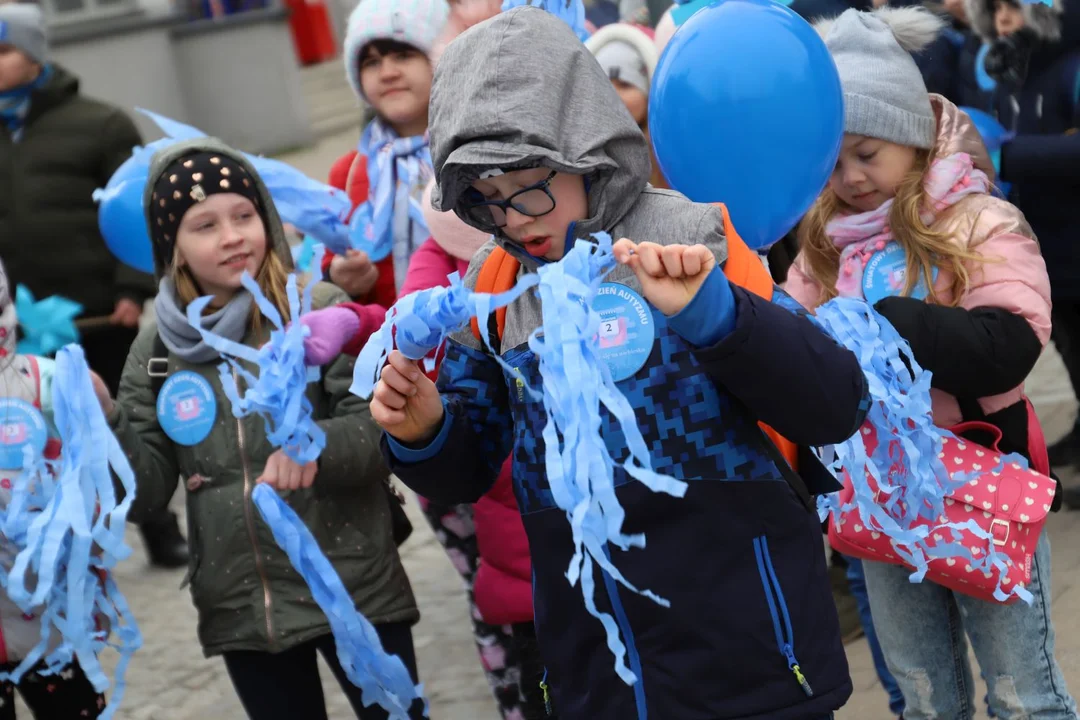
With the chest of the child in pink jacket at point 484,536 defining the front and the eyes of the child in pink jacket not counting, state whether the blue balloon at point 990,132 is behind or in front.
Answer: behind

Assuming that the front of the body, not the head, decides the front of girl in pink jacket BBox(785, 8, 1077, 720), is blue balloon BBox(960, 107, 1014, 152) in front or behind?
behind

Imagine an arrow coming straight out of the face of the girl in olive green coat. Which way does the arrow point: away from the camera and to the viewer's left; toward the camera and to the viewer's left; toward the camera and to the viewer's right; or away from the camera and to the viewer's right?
toward the camera and to the viewer's right

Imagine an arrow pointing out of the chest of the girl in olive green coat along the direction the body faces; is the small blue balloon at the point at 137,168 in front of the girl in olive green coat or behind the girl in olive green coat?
behind

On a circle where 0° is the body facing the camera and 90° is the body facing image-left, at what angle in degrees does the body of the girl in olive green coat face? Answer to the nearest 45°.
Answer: approximately 0°

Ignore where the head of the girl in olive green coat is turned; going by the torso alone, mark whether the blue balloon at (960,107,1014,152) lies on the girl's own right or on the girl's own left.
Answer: on the girl's own left

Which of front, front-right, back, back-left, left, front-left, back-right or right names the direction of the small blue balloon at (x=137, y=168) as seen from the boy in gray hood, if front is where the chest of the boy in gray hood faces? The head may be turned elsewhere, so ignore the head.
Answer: right

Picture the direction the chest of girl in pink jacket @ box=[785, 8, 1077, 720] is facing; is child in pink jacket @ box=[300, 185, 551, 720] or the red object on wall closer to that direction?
the child in pink jacket
